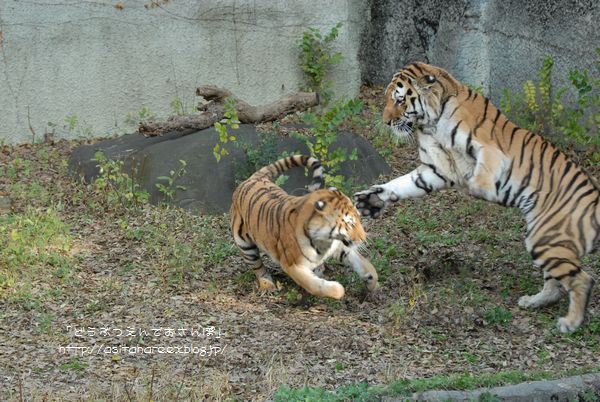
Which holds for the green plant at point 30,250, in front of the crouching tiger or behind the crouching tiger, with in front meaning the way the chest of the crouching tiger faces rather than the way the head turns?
behind

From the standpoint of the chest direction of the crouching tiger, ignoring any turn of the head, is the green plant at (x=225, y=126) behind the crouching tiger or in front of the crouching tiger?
behind

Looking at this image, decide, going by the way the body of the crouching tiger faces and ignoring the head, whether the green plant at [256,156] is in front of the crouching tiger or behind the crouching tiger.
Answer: behind

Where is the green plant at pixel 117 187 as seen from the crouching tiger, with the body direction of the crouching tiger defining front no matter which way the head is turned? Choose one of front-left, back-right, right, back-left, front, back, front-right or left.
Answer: back

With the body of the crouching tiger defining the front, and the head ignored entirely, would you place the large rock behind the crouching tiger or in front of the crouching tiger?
behind

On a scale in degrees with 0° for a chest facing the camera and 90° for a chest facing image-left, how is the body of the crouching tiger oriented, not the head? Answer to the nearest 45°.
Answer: approximately 315°

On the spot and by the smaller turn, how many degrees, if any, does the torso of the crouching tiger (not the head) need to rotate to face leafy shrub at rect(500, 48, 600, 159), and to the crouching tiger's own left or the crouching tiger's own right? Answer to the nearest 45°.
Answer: approximately 90° to the crouching tiger's own left

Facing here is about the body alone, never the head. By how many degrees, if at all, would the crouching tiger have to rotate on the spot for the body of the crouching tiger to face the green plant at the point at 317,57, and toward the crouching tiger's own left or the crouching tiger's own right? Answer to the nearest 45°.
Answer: approximately 135° to the crouching tiger's own left
